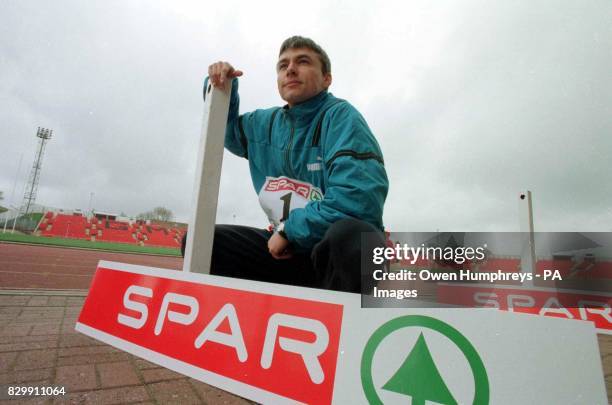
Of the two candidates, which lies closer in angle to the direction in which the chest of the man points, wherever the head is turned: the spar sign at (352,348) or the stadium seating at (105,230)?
the spar sign

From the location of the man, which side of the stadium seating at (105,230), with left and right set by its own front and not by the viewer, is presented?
front

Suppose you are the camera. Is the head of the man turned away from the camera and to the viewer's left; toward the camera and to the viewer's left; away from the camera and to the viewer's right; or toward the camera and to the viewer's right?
toward the camera and to the viewer's left

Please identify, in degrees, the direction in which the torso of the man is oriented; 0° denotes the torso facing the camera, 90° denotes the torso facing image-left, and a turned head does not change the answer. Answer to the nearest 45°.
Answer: approximately 45°

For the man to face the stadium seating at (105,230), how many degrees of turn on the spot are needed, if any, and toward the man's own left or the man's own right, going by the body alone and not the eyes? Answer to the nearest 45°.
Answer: approximately 90° to the man's own right

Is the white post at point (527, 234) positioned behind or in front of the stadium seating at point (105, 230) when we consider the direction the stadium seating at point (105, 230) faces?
in front

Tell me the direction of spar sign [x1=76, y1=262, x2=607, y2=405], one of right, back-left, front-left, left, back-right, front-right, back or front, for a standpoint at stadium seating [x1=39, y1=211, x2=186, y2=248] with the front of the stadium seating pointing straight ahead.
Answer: front

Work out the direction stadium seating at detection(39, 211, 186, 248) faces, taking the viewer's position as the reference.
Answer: facing the viewer

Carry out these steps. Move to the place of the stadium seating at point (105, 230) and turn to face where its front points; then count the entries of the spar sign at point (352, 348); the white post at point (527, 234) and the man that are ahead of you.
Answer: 3
